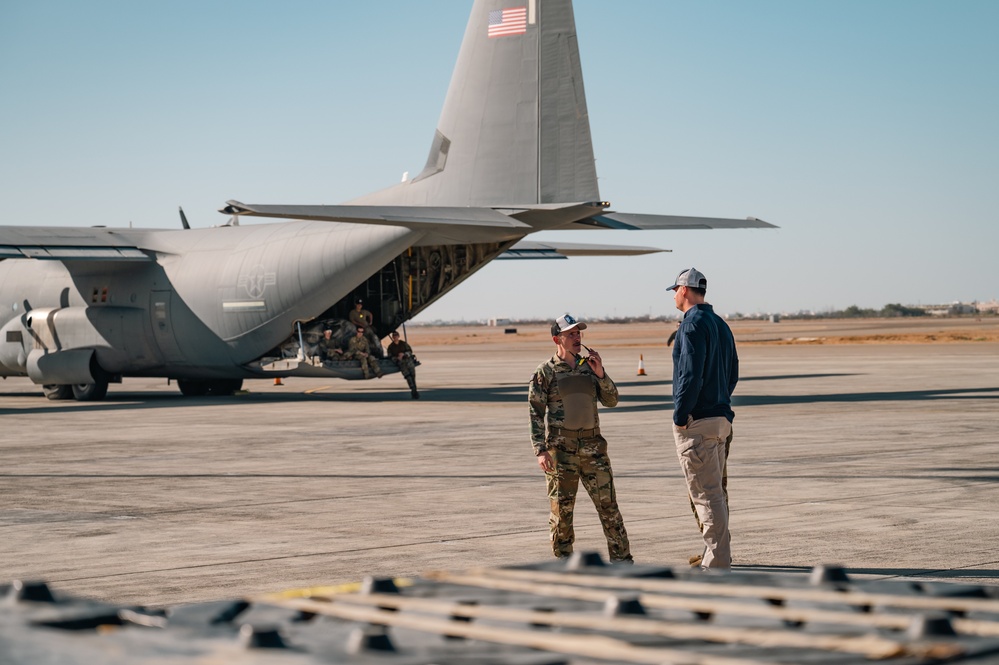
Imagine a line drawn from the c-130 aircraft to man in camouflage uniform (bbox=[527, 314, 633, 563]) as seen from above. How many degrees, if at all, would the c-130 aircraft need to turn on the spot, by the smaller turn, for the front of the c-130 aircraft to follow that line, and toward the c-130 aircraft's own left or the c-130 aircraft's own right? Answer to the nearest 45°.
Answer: approximately 135° to the c-130 aircraft's own left

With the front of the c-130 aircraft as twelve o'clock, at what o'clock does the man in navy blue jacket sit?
The man in navy blue jacket is roughly at 7 o'clock from the c-130 aircraft.

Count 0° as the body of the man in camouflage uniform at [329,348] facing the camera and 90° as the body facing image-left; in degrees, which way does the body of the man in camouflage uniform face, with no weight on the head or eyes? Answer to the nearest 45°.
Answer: approximately 315°

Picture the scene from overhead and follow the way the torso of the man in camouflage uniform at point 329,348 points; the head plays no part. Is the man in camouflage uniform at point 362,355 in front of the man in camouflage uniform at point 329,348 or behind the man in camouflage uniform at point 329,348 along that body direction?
in front

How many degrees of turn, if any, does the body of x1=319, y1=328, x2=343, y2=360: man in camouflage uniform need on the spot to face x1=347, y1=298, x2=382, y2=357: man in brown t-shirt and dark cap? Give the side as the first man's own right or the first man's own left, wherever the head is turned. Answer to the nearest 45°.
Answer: approximately 90° to the first man's own left

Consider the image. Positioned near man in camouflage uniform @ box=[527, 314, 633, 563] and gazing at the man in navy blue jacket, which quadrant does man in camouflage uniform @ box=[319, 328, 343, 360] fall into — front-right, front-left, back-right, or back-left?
back-left

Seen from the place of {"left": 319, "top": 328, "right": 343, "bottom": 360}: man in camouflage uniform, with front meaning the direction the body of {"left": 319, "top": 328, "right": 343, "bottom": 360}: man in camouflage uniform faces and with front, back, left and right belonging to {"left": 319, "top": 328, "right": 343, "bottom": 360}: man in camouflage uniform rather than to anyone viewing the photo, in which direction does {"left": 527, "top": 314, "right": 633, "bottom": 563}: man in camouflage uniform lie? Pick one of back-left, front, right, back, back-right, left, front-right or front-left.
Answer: front-right

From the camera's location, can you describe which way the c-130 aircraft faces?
facing away from the viewer and to the left of the viewer

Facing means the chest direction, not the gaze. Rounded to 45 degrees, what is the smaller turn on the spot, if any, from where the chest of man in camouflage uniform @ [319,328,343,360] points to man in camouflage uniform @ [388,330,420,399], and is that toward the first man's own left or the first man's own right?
approximately 45° to the first man's own left
